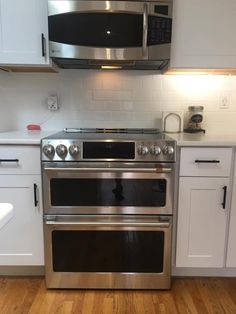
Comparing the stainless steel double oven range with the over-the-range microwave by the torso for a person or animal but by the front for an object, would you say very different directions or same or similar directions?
same or similar directions

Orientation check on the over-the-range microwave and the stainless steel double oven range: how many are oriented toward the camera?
2

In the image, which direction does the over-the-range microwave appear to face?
toward the camera

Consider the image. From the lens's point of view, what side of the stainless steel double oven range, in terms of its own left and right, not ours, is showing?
front
